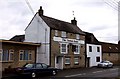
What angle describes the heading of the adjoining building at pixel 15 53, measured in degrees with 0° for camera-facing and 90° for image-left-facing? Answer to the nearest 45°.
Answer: approximately 315°

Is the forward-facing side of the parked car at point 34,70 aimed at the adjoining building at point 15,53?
no

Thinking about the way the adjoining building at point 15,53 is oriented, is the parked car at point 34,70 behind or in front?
in front

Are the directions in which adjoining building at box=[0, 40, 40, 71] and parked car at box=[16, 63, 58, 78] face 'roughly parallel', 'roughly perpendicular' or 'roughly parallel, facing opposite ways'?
roughly perpendicular
